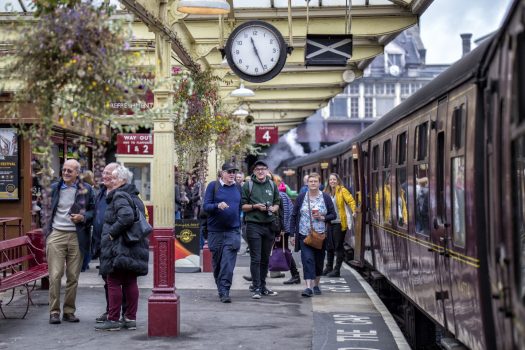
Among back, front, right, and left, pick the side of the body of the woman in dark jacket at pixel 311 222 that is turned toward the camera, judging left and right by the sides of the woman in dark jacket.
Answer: front

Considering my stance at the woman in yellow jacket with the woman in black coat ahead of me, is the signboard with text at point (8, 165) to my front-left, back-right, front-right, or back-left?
front-right

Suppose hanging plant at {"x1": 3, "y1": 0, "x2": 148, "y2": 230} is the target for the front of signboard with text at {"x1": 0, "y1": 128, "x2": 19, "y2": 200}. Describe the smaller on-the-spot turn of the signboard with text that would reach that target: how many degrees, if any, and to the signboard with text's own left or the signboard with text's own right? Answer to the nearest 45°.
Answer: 0° — it already faces it

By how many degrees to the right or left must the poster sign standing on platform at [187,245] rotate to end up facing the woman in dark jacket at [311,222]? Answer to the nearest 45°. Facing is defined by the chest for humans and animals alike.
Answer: approximately 45° to its left

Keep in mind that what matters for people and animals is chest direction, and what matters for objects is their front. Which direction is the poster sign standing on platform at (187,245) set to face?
toward the camera

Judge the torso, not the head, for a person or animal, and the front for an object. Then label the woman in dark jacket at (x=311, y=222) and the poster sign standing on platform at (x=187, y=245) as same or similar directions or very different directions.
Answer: same or similar directions

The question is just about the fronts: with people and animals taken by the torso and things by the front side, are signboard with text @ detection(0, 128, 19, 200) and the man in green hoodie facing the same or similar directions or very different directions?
same or similar directions

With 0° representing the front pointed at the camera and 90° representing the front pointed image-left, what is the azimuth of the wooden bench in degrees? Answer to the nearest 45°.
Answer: approximately 315°

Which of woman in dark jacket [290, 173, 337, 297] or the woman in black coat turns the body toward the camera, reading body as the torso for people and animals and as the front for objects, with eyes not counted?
the woman in dark jacket

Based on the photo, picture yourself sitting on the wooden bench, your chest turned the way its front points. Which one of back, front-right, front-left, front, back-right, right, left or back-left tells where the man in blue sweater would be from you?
front-left

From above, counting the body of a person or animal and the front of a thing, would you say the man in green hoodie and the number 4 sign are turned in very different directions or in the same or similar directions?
same or similar directions
